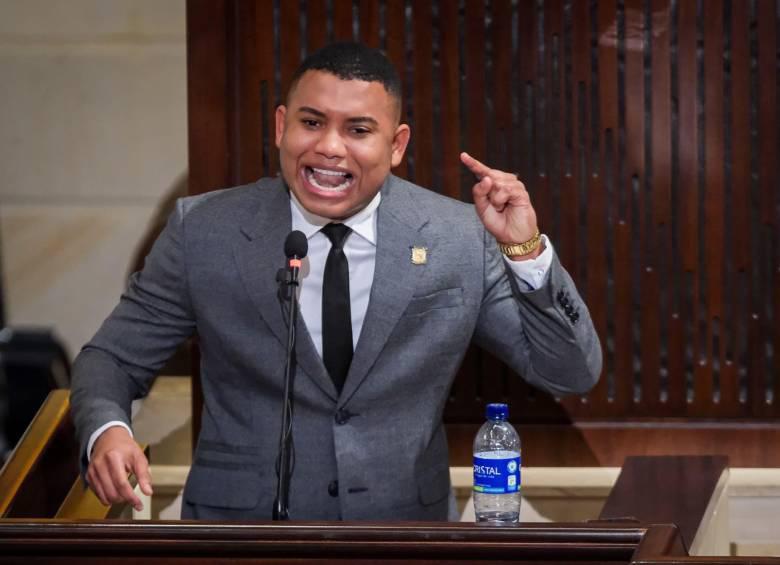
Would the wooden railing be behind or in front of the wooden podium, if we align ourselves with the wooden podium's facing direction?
behind

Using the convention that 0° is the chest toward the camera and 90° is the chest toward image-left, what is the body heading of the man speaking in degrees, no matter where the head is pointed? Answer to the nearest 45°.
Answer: approximately 0°

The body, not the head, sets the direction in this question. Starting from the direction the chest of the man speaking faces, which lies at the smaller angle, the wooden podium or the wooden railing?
the wooden podium

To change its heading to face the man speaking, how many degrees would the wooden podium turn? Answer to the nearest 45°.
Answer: approximately 180°

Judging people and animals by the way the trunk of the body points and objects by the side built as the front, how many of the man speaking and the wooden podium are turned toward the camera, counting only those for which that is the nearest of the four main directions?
2
